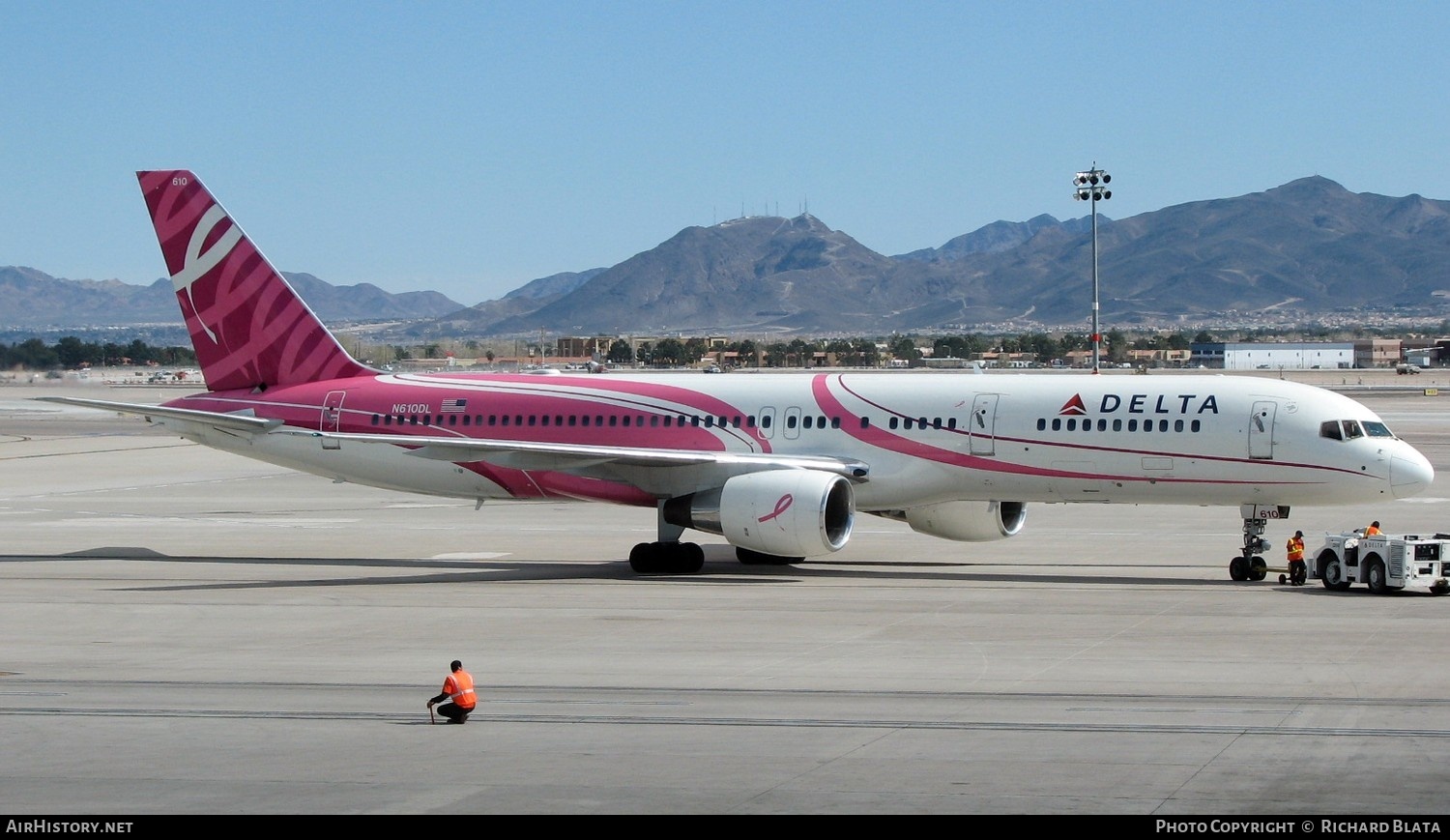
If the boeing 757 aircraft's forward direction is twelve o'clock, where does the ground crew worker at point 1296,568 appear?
The ground crew worker is roughly at 11 o'clock from the boeing 757 aircraft.

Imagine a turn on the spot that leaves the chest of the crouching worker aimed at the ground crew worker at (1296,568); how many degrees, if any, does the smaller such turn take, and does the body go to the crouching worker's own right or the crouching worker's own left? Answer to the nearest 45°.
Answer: approximately 90° to the crouching worker's own right

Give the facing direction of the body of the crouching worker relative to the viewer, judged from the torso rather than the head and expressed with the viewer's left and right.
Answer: facing away from the viewer and to the left of the viewer

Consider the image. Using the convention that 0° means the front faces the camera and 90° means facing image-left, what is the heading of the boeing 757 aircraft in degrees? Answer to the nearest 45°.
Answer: approximately 315°

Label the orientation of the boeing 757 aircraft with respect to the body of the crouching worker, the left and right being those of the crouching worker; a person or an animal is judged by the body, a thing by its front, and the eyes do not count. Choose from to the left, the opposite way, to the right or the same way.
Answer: the opposite way

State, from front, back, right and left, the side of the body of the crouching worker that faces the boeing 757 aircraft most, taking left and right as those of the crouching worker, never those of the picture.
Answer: right

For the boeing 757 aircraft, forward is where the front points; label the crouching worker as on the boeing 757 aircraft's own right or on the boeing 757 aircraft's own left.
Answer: on the boeing 757 aircraft's own right
